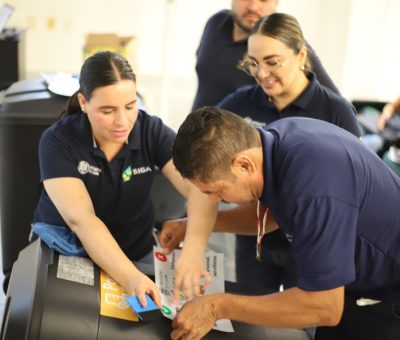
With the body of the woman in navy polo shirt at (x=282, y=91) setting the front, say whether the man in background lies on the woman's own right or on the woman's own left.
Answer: on the woman's own right

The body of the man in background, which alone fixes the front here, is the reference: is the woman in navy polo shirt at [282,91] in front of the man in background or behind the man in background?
in front

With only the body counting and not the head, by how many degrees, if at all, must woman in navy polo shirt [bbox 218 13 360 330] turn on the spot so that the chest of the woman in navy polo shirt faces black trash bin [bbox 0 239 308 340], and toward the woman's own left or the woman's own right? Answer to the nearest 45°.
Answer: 0° — they already face it

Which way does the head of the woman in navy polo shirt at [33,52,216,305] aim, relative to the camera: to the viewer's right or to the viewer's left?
to the viewer's right

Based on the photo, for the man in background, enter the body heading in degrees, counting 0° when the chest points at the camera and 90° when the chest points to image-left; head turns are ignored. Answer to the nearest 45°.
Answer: approximately 0°

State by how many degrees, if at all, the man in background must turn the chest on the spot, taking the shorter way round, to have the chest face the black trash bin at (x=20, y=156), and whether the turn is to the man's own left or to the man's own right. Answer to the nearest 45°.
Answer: approximately 45° to the man's own right

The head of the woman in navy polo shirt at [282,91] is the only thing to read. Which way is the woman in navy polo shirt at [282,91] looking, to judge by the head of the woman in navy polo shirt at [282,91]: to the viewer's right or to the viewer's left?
to the viewer's left

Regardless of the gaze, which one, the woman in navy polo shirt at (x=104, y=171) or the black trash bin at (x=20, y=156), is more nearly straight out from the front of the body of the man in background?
the woman in navy polo shirt

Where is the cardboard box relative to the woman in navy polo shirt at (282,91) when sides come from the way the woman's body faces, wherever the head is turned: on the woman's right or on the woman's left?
on the woman's right
